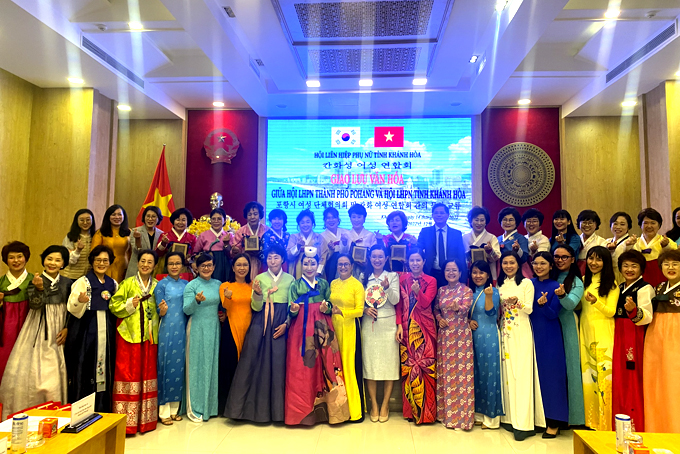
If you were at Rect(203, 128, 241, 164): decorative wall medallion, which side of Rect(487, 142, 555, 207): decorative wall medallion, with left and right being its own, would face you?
right

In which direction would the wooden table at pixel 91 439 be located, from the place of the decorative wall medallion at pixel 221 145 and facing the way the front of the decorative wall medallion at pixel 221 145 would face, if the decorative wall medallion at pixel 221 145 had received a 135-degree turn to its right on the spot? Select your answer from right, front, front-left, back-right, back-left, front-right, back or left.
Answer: back-left

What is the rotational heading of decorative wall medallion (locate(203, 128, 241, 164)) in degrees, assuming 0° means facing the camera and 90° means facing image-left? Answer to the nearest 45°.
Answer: approximately 0°

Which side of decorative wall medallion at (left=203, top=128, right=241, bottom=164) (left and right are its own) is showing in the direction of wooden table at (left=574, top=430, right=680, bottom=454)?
front

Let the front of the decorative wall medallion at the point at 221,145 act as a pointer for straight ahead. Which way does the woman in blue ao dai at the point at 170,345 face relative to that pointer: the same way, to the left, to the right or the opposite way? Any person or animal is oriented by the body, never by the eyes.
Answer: the same way

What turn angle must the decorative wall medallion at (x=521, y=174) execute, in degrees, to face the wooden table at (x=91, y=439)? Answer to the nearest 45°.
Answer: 0° — it already faces it

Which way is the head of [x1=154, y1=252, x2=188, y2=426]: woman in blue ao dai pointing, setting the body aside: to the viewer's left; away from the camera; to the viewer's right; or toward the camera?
toward the camera

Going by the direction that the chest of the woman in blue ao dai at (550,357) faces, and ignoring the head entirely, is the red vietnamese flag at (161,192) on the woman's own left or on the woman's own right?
on the woman's own right

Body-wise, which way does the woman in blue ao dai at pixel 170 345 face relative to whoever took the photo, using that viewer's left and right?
facing the viewer

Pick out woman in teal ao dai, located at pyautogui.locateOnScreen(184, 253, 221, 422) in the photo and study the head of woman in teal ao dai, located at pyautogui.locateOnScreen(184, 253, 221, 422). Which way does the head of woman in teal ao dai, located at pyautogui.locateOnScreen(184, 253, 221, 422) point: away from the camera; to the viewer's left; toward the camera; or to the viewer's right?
toward the camera

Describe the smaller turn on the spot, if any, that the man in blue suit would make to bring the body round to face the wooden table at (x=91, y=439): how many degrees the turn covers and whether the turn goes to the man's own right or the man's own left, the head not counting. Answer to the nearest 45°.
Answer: approximately 45° to the man's own right

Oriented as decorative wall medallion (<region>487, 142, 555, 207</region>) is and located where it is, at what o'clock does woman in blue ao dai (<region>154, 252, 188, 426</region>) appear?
The woman in blue ao dai is roughly at 1 o'clock from the decorative wall medallion.

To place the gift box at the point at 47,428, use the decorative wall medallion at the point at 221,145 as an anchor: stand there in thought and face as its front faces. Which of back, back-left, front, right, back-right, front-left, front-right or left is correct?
front

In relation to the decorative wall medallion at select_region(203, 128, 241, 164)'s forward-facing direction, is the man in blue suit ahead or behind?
ahead

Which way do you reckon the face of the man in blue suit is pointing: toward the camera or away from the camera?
toward the camera

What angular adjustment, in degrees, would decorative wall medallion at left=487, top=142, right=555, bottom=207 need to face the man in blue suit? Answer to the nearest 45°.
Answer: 0° — it already faces them

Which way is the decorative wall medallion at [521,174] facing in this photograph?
toward the camera

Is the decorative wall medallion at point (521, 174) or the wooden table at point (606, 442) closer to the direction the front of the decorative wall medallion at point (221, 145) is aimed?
the wooden table
